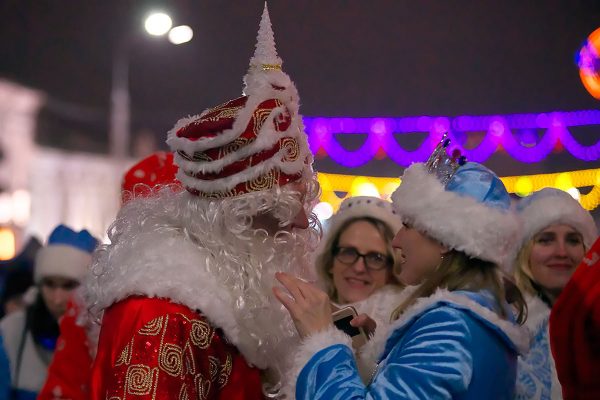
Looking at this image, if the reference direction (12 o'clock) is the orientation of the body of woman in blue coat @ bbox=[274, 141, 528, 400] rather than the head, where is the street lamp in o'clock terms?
The street lamp is roughly at 2 o'clock from the woman in blue coat.

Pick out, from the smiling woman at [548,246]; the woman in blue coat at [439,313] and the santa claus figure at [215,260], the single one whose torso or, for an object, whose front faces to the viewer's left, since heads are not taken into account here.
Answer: the woman in blue coat

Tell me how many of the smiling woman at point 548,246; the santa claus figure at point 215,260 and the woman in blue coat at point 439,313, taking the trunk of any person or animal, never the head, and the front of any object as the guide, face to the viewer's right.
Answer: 1

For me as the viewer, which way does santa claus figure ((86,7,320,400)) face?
facing to the right of the viewer

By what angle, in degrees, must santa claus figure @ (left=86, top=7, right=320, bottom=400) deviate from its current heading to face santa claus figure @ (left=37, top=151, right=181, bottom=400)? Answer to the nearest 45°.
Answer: approximately 135° to its left

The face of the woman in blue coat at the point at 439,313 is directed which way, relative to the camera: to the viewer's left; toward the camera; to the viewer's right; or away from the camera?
to the viewer's left

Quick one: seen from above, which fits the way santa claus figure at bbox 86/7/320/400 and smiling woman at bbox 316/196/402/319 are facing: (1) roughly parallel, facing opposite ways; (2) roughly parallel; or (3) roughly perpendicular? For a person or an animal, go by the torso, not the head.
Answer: roughly perpendicular

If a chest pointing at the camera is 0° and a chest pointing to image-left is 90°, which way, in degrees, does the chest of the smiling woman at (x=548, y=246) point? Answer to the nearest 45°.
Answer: approximately 0°

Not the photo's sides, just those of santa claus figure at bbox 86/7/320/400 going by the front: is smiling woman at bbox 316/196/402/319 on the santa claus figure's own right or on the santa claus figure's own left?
on the santa claus figure's own left

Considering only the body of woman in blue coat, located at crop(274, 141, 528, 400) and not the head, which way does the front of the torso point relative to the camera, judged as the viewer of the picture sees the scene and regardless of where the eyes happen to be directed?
to the viewer's left

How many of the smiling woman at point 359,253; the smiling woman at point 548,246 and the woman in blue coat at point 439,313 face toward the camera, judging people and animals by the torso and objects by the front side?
2

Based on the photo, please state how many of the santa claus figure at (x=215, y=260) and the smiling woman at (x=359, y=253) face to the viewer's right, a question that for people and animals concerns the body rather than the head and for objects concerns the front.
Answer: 1
